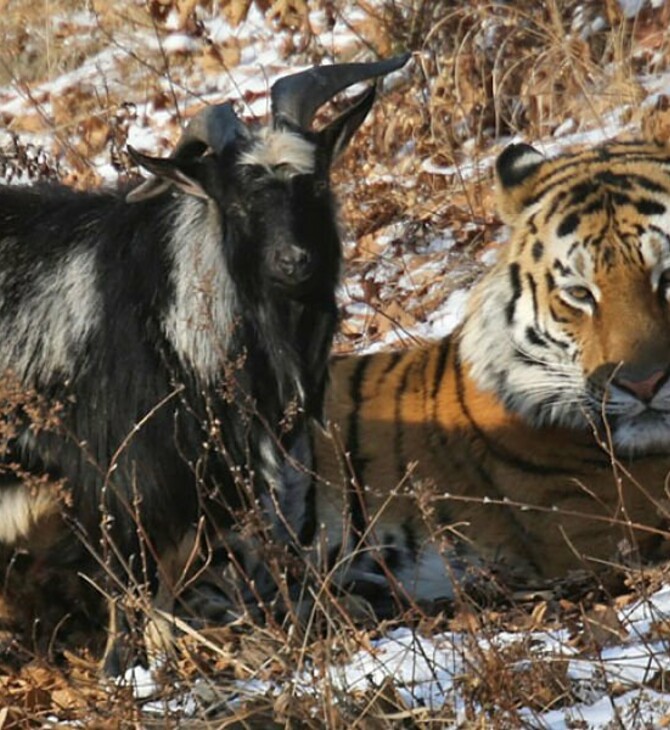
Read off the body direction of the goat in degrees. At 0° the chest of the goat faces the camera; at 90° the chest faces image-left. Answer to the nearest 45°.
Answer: approximately 315°

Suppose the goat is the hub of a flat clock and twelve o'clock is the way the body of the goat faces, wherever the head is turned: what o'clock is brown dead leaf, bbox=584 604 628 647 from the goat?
The brown dead leaf is roughly at 12 o'clock from the goat.
